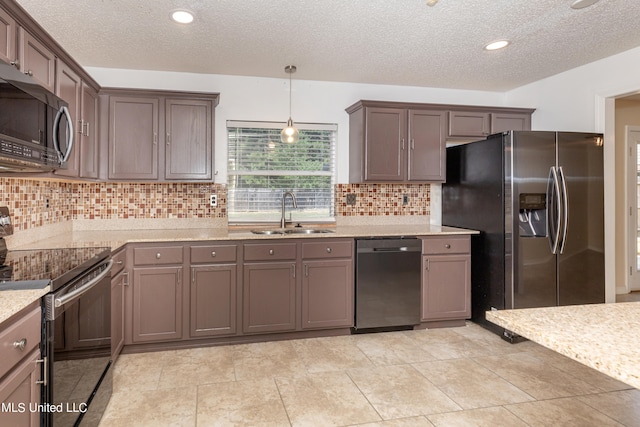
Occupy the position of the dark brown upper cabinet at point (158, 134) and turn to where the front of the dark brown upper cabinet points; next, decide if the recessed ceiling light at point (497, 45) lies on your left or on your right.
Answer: on your left

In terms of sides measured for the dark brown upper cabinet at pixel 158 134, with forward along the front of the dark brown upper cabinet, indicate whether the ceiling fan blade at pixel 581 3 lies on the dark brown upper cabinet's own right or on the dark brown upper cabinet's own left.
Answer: on the dark brown upper cabinet's own left

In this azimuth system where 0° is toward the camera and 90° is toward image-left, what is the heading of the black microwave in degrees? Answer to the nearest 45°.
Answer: approximately 315°

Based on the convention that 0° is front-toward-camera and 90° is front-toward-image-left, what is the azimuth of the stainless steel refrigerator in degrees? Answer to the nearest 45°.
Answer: approximately 315°

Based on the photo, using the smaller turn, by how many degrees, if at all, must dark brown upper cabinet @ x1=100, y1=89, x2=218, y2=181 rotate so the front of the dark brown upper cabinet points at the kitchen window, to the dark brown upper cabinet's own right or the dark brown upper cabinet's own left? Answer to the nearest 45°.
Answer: approximately 90° to the dark brown upper cabinet's own left

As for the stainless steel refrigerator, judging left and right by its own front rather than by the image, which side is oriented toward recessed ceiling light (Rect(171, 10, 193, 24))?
right

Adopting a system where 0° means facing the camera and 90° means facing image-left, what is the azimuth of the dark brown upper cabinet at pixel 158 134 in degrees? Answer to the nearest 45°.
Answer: approximately 0°

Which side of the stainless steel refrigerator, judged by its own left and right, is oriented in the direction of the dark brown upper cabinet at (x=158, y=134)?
right

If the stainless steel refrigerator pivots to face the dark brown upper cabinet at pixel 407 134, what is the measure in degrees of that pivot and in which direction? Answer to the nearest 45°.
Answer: approximately 135° to its right

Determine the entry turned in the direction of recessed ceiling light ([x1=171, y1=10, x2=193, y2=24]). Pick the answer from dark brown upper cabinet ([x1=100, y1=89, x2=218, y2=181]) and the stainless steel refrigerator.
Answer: the dark brown upper cabinet
